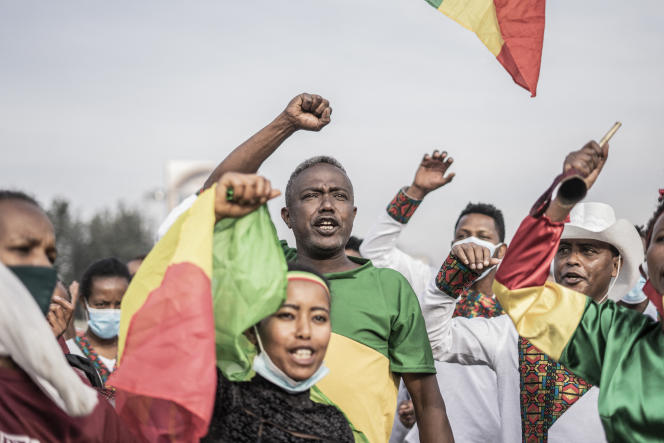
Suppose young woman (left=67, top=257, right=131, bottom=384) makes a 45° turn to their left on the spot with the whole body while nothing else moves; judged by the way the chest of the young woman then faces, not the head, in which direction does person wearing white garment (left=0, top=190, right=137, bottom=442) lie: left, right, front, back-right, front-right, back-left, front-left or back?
front-right

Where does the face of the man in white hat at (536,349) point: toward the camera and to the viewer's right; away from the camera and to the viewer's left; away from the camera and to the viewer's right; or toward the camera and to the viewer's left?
toward the camera and to the viewer's left

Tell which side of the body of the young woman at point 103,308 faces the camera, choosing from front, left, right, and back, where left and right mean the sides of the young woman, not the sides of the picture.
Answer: front

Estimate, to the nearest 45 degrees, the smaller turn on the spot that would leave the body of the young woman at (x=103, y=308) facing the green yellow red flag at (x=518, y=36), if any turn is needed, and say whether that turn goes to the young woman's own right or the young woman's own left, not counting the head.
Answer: approximately 45° to the young woman's own left

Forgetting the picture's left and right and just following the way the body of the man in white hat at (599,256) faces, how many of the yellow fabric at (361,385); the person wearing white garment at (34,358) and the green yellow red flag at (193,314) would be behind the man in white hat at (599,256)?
0

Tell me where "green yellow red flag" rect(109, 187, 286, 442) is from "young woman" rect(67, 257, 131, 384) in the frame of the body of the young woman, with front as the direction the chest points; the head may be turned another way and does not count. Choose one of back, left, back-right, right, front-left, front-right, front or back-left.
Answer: front

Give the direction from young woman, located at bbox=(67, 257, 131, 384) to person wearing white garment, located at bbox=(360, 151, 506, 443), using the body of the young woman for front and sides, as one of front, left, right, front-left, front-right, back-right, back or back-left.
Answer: front-left

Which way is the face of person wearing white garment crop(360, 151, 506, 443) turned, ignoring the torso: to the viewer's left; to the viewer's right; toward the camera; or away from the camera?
toward the camera

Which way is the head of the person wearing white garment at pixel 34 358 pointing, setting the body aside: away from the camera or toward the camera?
toward the camera

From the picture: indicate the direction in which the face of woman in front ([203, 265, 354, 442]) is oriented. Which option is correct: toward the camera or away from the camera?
toward the camera

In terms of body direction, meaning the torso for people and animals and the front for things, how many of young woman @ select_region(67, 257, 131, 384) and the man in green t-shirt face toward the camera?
2

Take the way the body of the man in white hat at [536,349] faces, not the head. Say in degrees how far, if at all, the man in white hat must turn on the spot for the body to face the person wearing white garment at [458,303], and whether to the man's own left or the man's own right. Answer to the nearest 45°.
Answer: approximately 90° to the man's own right

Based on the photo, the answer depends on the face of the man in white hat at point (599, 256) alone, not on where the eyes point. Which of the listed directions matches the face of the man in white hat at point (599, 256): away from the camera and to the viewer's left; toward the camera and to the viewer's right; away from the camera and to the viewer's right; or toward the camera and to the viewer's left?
toward the camera and to the viewer's left

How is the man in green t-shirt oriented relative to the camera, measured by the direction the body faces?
toward the camera
